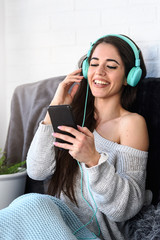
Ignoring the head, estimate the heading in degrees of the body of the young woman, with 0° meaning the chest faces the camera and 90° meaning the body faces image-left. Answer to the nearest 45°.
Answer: approximately 45°

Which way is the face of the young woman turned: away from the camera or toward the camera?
toward the camera
